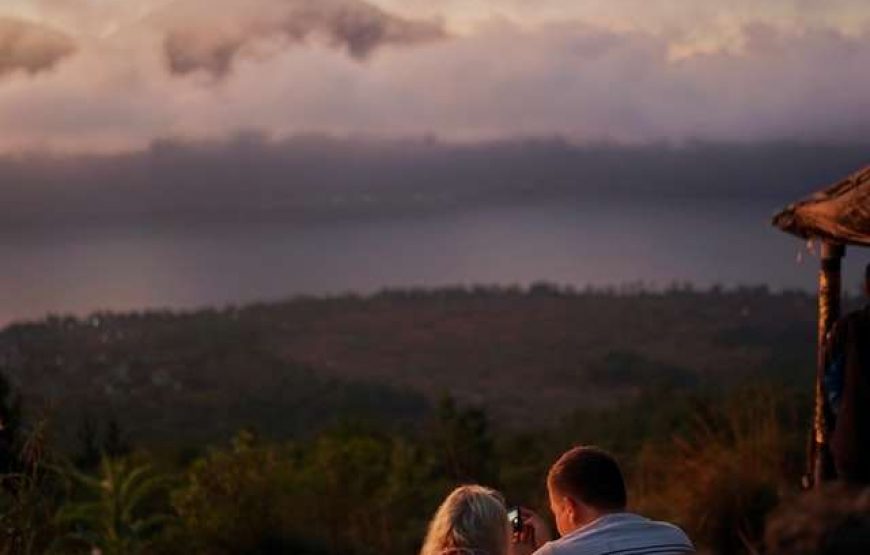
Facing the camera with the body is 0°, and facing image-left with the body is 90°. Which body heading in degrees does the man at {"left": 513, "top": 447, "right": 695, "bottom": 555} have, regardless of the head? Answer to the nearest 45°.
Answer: approximately 135°

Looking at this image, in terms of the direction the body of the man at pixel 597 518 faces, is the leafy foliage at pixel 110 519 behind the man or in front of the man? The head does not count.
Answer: in front

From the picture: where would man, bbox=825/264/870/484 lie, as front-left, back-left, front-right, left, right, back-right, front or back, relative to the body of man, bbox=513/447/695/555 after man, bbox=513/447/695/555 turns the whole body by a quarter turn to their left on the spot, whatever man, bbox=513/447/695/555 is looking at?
back

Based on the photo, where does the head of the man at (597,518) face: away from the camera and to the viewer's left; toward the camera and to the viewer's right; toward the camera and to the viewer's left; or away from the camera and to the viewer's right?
away from the camera and to the viewer's left

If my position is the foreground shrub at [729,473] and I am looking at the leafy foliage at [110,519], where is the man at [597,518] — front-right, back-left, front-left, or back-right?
front-left

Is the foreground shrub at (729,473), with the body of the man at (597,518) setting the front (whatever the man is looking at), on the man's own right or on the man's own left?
on the man's own right
